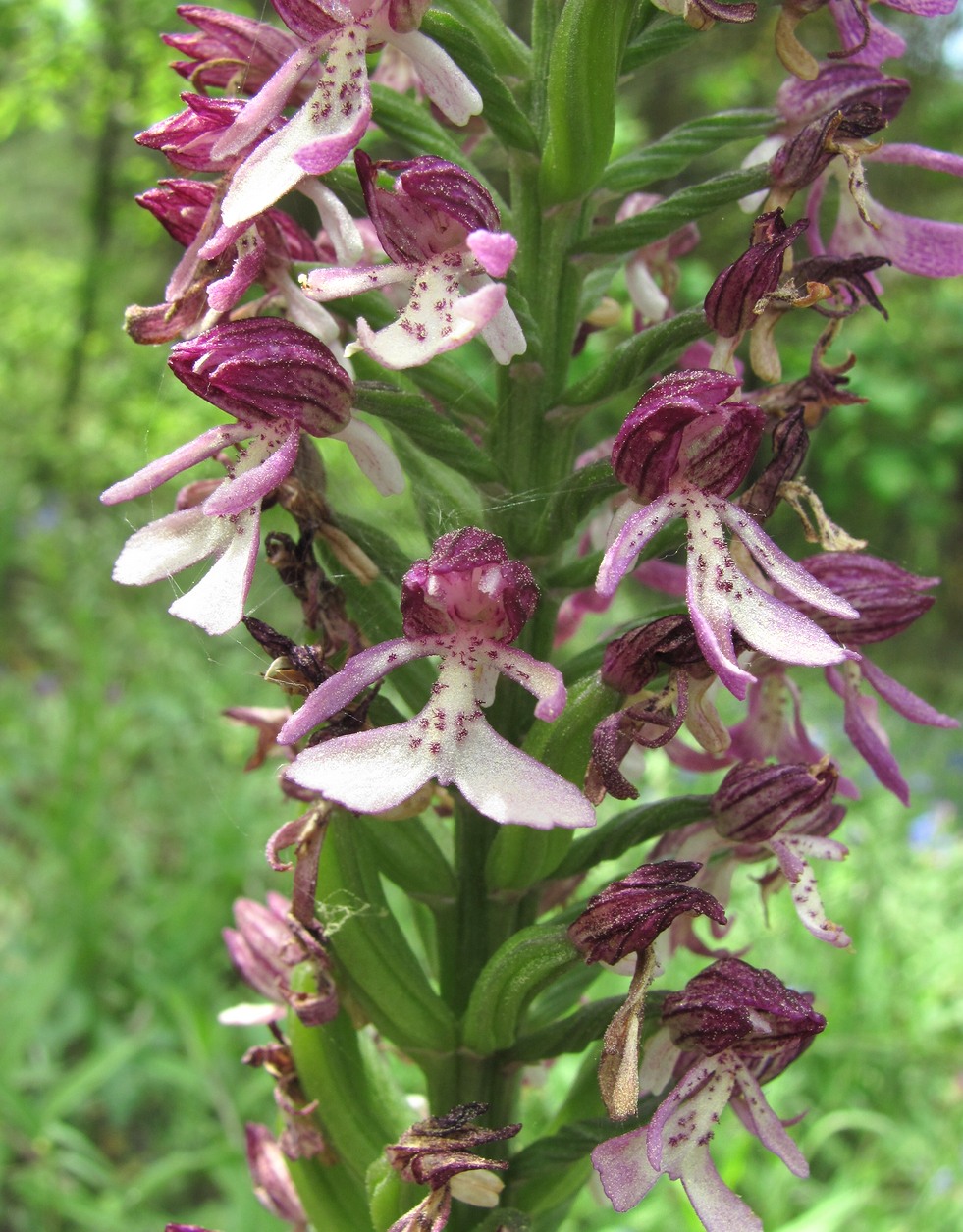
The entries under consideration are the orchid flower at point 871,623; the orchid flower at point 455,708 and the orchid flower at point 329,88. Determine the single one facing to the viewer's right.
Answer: the orchid flower at point 871,623

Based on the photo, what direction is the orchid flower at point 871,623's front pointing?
to the viewer's right

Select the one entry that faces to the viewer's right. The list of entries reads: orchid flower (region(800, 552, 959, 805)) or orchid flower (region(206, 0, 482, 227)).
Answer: orchid flower (region(800, 552, 959, 805))

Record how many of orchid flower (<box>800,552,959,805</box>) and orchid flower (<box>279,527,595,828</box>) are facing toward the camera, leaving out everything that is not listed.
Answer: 1

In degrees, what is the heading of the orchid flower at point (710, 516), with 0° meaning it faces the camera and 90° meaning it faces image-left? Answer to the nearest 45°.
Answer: approximately 315°

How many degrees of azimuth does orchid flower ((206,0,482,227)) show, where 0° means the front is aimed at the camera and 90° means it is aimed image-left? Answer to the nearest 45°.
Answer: approximately 45°

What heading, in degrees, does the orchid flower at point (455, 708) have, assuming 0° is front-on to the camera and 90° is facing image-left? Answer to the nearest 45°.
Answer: approximately 0°
